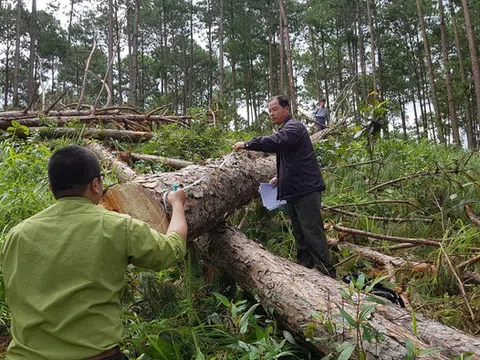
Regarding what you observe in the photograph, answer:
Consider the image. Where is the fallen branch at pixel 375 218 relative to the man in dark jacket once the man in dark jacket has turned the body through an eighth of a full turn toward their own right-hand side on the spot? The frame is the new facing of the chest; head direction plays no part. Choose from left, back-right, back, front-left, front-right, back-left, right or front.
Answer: right

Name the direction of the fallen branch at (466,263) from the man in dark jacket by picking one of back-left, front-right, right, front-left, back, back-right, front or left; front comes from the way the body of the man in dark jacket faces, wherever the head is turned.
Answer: back

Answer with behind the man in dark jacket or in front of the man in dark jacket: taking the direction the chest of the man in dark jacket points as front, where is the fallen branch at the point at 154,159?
in front

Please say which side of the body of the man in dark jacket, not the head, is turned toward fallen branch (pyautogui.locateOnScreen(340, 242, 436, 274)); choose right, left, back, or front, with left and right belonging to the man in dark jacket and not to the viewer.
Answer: back

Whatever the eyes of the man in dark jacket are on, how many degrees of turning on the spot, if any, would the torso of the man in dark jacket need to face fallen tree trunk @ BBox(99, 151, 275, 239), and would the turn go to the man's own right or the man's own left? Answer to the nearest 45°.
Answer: approximately 45° to the man's own left

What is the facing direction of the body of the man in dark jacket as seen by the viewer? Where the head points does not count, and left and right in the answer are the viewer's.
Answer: facing to the left of the viewer

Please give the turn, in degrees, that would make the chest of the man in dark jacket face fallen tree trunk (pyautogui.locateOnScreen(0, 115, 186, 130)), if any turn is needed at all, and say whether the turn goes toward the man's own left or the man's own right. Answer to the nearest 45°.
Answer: approximately 45° to the man's own right

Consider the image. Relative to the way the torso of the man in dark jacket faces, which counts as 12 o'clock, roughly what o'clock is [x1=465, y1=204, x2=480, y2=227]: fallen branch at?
The fallen branch is roughly at 5 o'clock from the man in dark jacket.

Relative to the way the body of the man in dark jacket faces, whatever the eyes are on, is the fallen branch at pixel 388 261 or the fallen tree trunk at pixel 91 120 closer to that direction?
the fallen tree trunk

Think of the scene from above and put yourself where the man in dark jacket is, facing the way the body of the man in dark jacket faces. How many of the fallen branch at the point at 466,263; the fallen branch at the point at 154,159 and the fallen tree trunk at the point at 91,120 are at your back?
1

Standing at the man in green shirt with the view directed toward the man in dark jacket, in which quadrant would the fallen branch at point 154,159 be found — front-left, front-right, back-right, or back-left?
front-left

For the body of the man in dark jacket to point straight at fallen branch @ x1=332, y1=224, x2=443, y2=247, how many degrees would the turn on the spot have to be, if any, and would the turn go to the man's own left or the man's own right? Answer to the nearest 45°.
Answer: approximately 135° to the man's own right

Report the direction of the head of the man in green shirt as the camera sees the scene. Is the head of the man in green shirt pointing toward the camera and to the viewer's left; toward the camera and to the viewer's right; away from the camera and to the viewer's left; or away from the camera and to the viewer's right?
away from the camera and to the viewer's right

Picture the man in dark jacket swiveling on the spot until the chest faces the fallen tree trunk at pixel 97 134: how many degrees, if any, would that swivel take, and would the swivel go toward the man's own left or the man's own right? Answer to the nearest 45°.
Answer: approximately 45° to the man's own right
